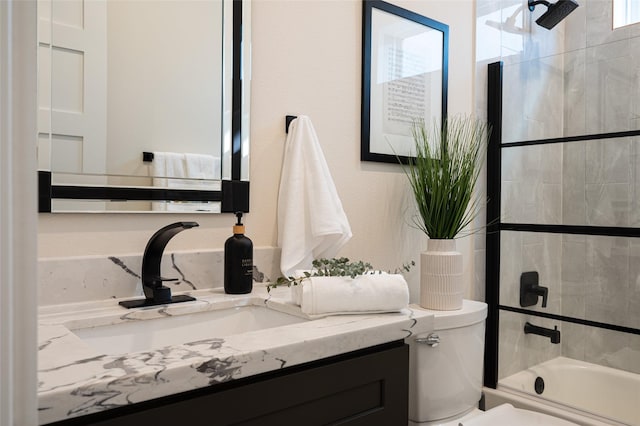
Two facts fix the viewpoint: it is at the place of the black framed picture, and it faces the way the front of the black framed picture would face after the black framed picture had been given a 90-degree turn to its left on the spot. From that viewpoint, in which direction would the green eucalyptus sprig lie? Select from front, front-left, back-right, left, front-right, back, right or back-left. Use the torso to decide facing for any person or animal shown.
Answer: back-right

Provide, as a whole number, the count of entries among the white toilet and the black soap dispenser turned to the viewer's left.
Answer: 0

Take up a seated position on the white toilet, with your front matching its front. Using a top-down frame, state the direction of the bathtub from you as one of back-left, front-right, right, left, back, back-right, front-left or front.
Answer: left

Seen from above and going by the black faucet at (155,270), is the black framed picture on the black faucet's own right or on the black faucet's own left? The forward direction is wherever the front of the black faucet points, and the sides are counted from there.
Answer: on the black faucet's own left

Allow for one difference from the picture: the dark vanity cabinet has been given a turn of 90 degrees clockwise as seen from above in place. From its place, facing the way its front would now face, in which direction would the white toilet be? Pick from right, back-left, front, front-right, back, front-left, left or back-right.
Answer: back

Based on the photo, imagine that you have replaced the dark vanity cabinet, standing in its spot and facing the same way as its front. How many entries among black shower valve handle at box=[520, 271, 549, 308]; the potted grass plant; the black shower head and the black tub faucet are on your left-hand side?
4

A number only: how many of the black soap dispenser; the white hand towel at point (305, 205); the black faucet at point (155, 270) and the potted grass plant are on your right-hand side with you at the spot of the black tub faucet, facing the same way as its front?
4

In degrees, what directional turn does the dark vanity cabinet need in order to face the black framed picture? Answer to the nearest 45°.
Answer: approximately 90° to its left
